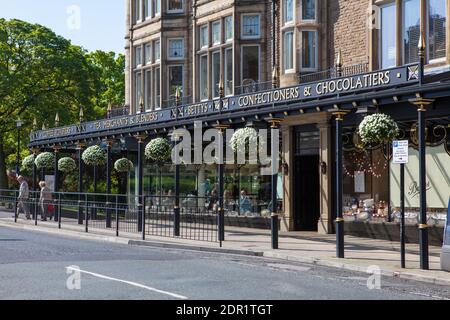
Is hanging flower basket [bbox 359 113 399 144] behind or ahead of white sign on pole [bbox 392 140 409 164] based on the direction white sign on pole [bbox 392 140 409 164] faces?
behind

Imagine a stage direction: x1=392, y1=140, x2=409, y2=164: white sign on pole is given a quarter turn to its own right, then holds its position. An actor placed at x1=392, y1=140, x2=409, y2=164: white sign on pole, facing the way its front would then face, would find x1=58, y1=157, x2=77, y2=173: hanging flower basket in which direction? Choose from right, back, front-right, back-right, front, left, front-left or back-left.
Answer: front-right

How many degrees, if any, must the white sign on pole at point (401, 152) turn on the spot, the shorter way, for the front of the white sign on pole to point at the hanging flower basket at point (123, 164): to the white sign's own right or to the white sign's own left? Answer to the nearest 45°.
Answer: approximately 135° to the white sign's own right

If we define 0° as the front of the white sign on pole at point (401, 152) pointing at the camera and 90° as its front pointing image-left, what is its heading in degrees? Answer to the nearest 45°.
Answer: approximately 0°

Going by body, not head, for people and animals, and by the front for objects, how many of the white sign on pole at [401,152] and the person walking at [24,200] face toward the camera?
1

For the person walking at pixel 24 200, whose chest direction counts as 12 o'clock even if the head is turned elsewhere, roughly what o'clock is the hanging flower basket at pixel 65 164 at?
The hanging flower basket is roughly at 4 o'clock from the person walking.

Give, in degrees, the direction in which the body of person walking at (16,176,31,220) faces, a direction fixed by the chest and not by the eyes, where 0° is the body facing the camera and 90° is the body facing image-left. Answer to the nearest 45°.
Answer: approximately 90°
